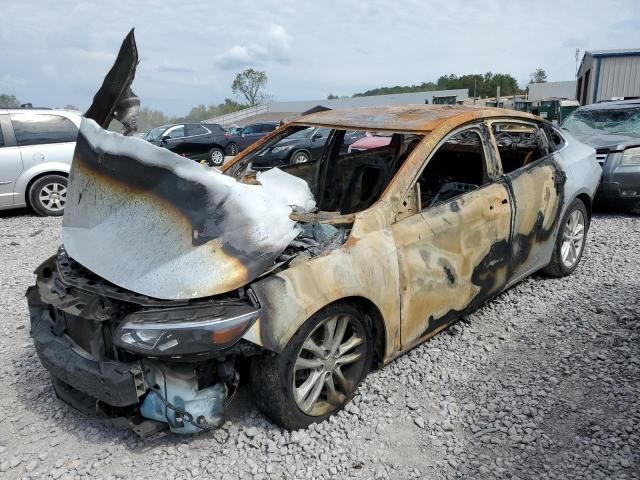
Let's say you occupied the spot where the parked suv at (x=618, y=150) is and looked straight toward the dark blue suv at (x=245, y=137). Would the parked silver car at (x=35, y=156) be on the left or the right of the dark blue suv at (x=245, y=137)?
left

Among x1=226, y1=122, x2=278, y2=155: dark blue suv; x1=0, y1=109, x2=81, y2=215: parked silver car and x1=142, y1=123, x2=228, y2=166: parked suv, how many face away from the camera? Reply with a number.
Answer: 0

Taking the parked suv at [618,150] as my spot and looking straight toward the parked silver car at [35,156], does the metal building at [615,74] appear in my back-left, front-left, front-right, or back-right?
back-right

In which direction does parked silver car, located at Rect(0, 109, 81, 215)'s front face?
to the viewer's left

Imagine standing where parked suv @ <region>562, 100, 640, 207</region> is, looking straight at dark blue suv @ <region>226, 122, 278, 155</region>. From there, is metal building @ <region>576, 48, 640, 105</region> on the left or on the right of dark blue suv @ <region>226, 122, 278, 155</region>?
right

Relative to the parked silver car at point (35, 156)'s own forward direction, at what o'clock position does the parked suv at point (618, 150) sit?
The parked suv is roughly at 7 o'clock from the parked silver car.

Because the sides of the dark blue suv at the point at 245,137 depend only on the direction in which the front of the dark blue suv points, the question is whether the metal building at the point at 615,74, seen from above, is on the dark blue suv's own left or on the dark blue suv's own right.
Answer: on the dark blue suv's own left

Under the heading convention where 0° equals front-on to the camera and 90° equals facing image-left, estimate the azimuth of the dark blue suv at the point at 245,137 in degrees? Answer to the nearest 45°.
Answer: approximately 45°

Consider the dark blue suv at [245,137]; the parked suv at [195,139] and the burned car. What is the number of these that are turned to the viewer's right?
0
